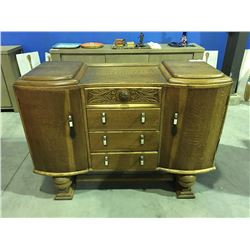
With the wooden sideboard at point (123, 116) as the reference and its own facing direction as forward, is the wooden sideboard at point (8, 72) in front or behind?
behind

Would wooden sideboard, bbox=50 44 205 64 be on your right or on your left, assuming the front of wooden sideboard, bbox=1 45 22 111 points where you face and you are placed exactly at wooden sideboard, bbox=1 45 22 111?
on your left

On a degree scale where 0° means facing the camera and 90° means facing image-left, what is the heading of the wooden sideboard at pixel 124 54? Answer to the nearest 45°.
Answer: approximately 0°

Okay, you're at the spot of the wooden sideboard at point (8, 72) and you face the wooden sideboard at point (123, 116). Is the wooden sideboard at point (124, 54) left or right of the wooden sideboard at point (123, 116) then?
left

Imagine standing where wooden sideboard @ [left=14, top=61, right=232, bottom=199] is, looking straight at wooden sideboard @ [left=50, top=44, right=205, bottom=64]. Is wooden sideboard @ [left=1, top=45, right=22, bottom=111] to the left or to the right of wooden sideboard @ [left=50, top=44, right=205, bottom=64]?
left

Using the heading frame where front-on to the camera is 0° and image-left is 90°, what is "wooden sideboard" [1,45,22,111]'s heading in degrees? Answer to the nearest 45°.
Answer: approximately 0°

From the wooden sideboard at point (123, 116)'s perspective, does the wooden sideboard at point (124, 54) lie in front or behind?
behind

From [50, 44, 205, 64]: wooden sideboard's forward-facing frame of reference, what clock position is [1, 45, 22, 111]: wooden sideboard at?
[1, 45, 22, 111]: wooden sideboard is roughly at 3 o'clock from [50, 44, 205, 64]: wooden sideboard.

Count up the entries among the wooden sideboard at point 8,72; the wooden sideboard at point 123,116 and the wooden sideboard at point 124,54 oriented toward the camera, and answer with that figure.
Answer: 3

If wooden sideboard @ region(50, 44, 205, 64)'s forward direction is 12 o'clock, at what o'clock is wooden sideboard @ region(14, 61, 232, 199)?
wooden sideboard @ region(14, 61, 232, 199) is roughly at 12 o'clock from wooden sideboard @ region(50, 44, 205, 64).

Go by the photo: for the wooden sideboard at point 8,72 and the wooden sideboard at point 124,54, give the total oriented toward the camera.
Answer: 2
